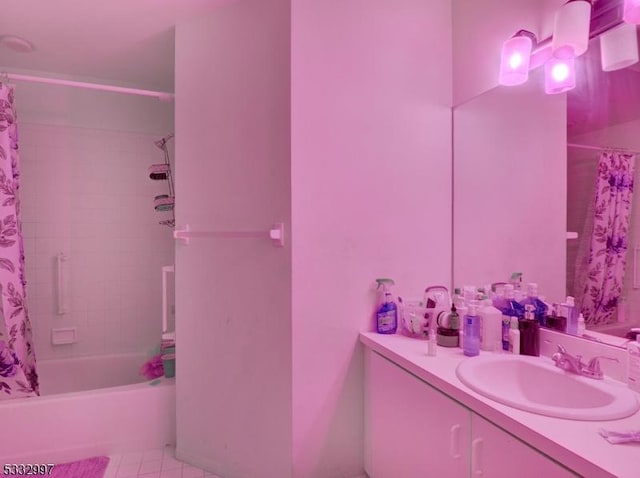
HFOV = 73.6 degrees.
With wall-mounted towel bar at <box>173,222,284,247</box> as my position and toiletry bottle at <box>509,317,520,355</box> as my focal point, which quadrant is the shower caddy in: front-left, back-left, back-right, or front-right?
back-left

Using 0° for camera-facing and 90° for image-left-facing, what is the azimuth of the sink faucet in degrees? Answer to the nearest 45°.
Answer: approximately 45°

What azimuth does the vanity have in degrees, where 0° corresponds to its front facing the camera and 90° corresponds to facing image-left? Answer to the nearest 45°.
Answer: approximately 45°
